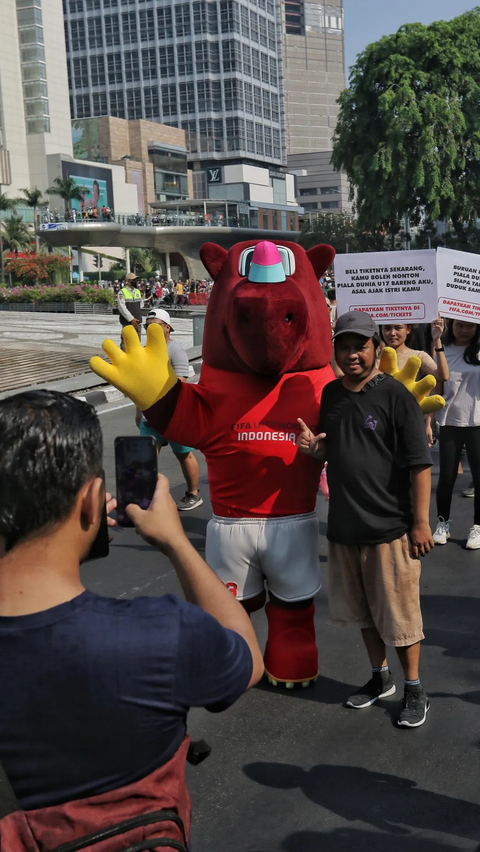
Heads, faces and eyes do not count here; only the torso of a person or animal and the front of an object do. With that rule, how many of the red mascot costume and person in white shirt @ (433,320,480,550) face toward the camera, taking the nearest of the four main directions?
2

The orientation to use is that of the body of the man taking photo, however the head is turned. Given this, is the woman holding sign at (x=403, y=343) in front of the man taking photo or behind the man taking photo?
in front

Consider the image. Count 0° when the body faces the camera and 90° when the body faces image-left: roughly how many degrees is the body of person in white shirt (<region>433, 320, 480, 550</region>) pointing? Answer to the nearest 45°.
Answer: approximately 0°

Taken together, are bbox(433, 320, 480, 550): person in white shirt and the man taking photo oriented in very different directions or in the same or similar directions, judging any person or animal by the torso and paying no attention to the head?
very different directions

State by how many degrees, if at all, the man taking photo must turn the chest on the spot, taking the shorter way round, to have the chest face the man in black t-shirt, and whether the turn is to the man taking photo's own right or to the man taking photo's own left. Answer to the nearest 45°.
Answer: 0° — they already face them

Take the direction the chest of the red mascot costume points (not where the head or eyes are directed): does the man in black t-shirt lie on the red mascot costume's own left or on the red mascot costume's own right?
on the red mascot costume's own left

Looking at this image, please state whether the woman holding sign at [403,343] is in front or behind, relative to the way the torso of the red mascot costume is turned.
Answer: behind

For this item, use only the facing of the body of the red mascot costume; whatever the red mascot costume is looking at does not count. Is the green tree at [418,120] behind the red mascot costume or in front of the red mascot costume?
behind
